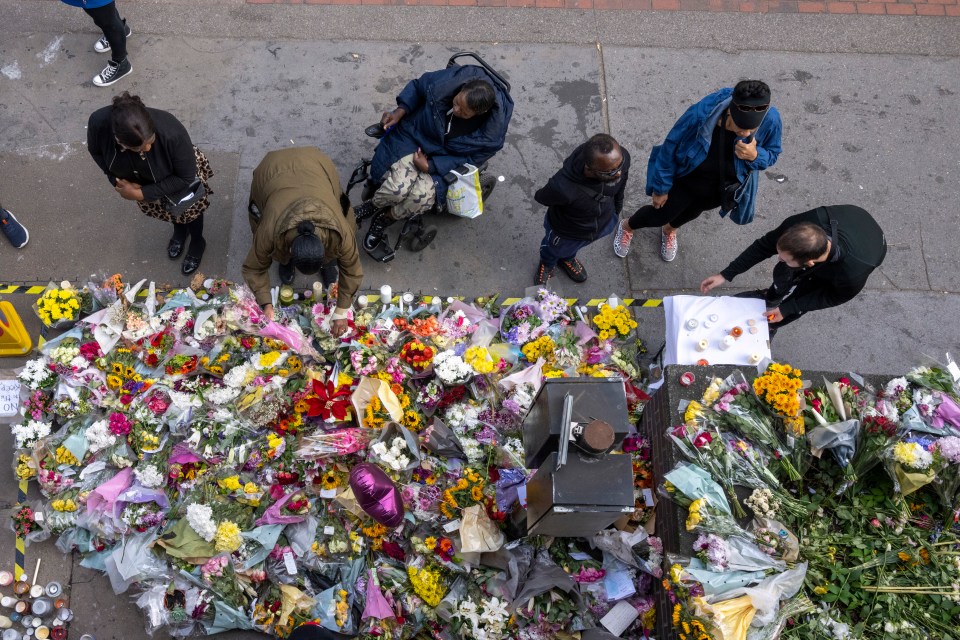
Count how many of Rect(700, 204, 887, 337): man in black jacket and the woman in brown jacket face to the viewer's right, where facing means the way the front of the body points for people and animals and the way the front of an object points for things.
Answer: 0

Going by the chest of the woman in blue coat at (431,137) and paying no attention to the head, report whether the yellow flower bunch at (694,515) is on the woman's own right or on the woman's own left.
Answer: on the woman's own left

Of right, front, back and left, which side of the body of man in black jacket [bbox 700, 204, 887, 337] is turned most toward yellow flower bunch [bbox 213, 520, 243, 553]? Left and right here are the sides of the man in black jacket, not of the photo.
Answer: front

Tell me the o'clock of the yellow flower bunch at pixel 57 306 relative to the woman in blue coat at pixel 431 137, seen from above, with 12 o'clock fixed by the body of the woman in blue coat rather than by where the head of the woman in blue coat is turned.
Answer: The yellow flower bunch is roughly at 1 o'clock from the woman in blue coat.

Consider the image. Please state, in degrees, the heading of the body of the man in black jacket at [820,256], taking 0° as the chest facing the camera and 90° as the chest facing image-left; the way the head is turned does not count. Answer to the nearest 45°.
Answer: approximately 45°

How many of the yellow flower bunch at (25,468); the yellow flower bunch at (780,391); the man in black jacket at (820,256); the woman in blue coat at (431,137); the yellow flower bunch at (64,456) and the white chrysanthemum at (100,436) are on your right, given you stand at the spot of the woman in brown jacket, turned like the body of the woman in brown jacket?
3

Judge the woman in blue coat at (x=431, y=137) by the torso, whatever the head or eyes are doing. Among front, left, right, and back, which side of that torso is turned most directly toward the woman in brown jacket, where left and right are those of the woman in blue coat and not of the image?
front

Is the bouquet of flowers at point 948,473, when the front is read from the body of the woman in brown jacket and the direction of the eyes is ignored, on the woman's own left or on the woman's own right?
on the woman's own left

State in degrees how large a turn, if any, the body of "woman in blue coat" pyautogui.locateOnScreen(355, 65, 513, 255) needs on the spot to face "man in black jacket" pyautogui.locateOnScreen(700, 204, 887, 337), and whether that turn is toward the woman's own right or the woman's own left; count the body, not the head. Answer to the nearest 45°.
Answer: approximately 90° to the woman's own left

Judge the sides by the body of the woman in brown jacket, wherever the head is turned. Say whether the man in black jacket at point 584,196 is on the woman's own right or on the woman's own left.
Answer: on the woman's own left

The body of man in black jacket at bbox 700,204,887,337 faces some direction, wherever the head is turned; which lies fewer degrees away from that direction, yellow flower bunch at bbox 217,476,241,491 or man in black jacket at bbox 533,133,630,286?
the yellow flower bunch

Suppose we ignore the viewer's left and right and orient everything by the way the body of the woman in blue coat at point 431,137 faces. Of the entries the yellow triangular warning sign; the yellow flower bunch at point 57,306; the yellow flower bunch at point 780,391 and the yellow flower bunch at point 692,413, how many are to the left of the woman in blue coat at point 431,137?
2

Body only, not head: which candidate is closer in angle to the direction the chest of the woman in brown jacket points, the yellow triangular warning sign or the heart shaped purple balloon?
the heart shaped purple balloon

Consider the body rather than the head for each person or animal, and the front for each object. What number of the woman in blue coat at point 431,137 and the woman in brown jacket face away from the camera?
0

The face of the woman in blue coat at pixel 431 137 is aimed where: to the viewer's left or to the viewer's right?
to the viewer's left
